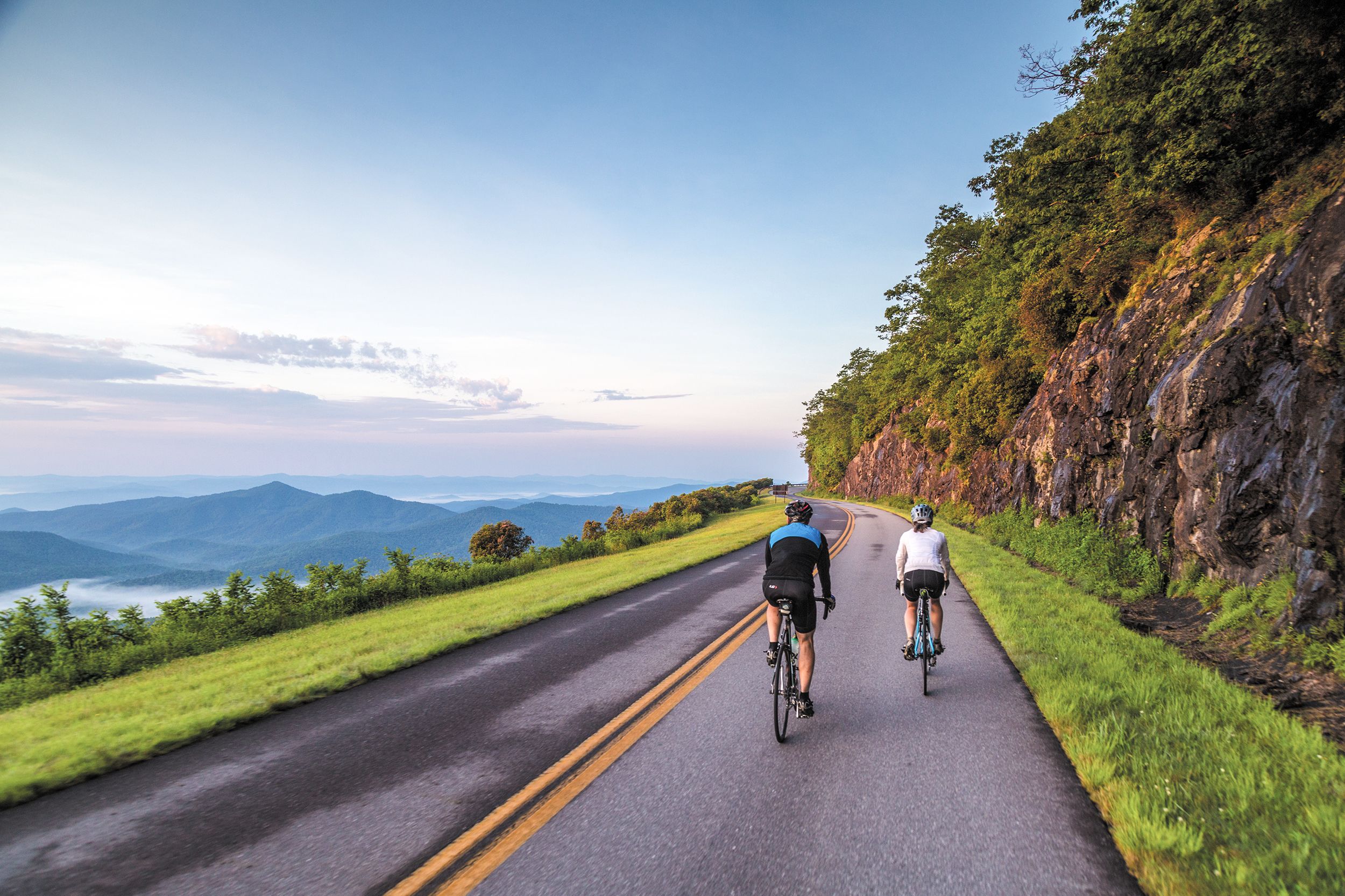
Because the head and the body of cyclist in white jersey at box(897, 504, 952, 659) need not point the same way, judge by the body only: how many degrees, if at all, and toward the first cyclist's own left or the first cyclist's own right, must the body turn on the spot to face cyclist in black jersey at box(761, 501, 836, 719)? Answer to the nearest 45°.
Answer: approximately 135° to the first cyclist's own left

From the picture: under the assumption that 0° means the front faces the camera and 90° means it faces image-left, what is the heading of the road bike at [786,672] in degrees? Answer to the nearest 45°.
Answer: approximately 180°

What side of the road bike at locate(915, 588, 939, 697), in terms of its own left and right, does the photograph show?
back

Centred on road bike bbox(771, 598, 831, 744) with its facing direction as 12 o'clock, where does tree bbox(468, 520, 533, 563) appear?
The tree is roughly at 11 o'clock from the road bike.

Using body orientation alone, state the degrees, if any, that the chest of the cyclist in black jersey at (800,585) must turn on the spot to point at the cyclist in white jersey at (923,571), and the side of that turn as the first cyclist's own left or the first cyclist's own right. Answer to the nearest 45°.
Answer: approximately 45° to the first cyclist's own right

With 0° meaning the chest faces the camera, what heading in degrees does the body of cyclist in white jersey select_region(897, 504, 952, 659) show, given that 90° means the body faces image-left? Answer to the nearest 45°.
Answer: approximately 180°

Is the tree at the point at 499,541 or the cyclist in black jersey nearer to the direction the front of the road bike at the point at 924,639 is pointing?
the tree

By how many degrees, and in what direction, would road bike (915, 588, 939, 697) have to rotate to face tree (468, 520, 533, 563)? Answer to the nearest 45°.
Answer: approximately 45° to its left

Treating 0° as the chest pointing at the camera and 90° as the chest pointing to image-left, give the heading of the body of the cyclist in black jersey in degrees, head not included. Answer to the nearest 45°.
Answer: approximately 180°
